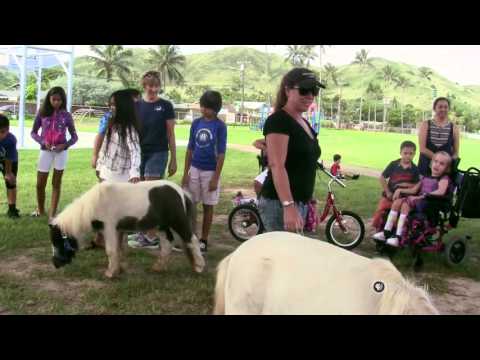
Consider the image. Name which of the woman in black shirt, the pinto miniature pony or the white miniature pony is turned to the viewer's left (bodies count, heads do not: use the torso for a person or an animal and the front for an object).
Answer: the pinto miniature pony

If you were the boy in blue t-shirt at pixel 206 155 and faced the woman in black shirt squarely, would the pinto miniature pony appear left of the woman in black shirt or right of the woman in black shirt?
right

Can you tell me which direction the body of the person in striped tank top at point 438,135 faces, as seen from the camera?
toward the camera

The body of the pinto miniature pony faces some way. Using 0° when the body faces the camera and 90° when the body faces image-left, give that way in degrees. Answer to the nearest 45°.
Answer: approximately 90°

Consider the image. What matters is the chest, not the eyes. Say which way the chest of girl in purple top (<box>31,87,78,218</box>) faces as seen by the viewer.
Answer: toward the camera

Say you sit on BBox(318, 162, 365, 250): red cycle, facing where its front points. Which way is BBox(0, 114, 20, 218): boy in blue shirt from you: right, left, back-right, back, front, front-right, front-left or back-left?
back

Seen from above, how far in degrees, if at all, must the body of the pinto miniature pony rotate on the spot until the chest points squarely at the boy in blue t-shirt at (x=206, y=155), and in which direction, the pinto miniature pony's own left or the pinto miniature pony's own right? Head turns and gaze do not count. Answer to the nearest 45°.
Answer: approximately 135° to the pinto miniature pony's own right

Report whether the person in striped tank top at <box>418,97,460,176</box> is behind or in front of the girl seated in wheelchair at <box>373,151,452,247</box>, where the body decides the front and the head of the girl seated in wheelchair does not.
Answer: behind

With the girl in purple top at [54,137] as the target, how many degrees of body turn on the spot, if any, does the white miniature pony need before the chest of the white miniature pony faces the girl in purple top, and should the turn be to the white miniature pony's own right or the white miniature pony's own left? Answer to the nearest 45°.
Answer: approximately 135° to the white miniature pony's own left

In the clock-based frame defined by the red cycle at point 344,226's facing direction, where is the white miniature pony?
The white miniature pony is roughly at 3 o'clock from the red cycle.

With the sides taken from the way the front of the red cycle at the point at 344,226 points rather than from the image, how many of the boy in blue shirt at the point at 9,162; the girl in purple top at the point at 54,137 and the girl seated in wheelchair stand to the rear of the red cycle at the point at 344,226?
2
